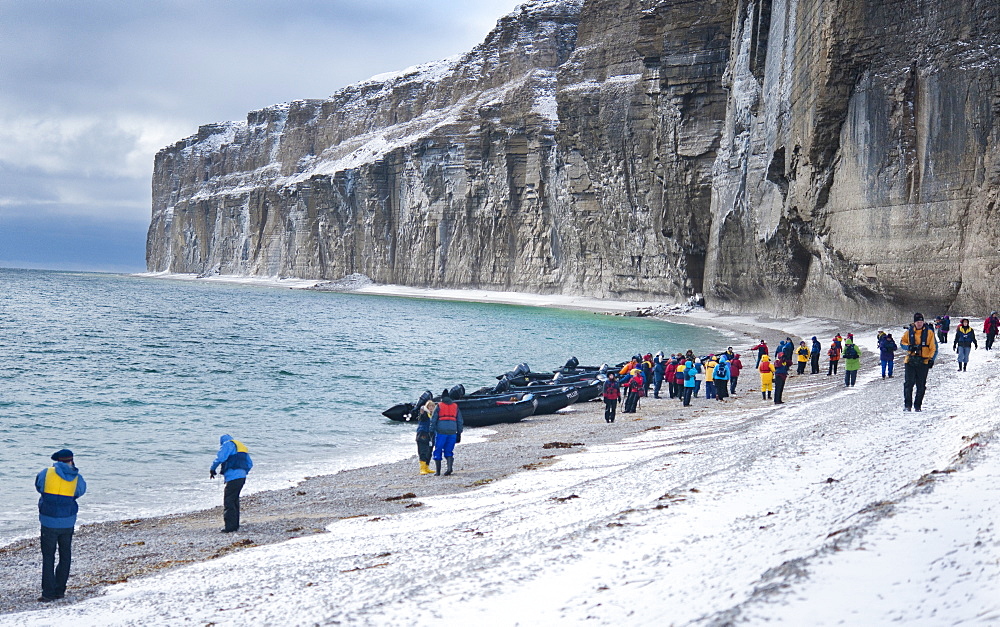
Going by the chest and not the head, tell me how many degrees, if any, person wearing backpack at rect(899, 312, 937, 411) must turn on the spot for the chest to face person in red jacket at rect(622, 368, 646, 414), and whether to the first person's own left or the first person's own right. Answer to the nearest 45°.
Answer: approximately 135° to the first person's own right

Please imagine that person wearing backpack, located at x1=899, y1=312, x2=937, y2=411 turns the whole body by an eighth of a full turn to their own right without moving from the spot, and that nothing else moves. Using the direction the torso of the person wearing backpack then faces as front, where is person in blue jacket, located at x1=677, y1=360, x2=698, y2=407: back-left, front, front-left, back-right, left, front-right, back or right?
right

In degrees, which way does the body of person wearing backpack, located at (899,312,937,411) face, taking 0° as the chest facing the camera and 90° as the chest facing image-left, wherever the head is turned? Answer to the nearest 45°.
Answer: approximately 0°

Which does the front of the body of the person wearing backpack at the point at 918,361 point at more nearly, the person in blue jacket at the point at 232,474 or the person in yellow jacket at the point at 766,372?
the person in blue jacket

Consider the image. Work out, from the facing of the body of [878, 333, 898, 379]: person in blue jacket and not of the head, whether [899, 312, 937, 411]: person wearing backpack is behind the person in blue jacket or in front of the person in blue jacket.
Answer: in front

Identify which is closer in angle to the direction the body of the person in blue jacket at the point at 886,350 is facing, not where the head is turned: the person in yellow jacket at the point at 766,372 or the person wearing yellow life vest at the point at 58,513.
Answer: the person wearing yellow life vest

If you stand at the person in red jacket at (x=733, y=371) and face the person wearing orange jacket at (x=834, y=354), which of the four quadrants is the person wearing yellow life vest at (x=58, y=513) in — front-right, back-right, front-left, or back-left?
back-right

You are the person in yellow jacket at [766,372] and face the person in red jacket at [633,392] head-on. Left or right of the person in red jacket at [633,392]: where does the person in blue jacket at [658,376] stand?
right

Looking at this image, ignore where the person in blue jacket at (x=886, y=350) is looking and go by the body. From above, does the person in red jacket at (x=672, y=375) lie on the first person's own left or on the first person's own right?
on the first person's own right

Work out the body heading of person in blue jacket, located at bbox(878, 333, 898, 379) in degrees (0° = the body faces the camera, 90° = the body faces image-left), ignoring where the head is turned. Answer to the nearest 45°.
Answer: approximately 0°
